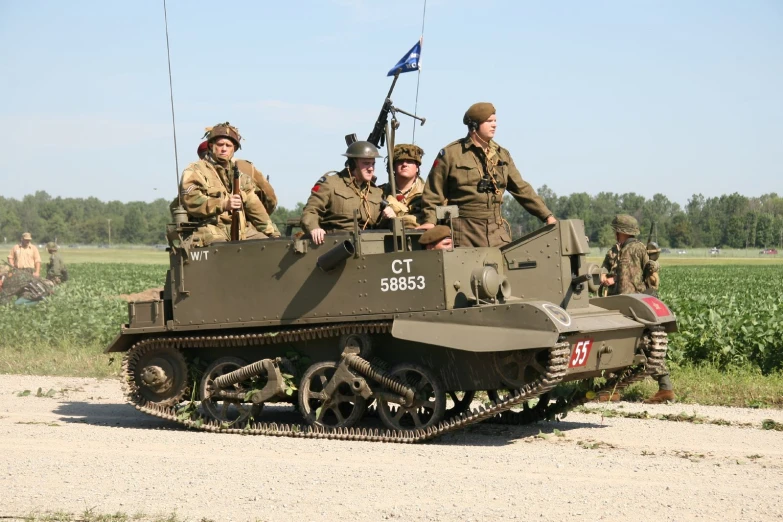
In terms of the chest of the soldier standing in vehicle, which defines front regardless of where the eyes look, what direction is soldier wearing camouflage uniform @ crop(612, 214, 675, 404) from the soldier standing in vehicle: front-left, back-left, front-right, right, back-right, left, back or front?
left

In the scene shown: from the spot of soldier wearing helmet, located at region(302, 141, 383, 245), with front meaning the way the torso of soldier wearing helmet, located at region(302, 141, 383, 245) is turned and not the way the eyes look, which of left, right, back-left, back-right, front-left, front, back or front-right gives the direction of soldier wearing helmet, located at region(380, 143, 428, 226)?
left

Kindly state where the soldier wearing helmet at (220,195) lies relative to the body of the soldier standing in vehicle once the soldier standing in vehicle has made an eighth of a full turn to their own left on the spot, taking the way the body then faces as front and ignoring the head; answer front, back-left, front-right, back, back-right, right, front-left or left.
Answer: back

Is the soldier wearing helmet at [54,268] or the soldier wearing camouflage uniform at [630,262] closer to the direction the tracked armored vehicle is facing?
the soldier wearing camouflage uniform

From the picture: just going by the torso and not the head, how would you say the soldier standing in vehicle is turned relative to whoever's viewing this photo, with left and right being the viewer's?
facing the viewer and to the right of the viewer

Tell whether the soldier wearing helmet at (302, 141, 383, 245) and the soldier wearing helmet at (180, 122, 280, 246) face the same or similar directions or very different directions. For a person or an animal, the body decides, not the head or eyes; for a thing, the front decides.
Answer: same or similar directions

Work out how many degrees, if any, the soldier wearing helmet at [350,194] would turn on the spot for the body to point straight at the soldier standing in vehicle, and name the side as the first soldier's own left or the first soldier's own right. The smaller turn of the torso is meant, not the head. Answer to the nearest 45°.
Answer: approximately 45° to the first soldier's own left

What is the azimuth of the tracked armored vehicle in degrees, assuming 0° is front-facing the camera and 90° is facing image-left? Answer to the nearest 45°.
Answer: approximately 315°

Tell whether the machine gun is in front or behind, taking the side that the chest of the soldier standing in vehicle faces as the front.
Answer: behind

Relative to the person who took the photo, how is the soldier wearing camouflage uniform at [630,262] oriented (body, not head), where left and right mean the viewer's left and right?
facing to the left of the viewer

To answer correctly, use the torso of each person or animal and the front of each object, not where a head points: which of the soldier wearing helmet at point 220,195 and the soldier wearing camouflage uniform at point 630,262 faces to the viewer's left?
the soldier wearing camouflage uniform
